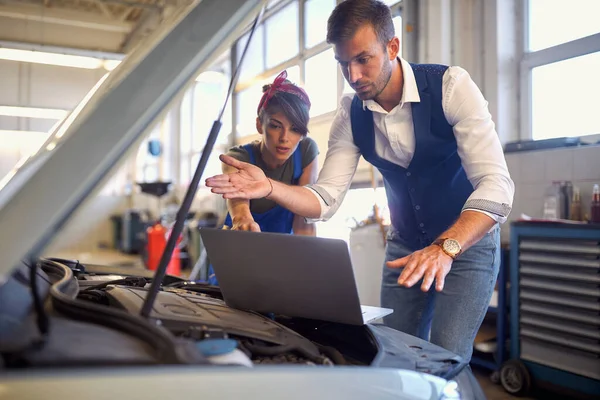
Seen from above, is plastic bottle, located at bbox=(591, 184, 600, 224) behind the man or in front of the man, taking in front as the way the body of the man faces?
behind

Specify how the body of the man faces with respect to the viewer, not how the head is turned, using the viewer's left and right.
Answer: facing the viewer and to the left of the viewer

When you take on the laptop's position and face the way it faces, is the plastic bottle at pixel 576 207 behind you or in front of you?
in front

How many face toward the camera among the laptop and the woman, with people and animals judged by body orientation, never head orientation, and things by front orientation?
1

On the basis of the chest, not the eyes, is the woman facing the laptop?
yes

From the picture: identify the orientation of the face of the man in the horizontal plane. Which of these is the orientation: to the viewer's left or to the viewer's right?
to the viewer's left

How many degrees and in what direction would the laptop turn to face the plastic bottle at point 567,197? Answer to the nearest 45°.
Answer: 0° — it already faces it

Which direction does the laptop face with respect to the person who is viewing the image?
facing away from the viewer and to the right of the viewer

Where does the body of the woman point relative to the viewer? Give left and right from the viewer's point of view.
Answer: facing the viewer

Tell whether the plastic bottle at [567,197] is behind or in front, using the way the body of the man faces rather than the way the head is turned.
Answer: behind
